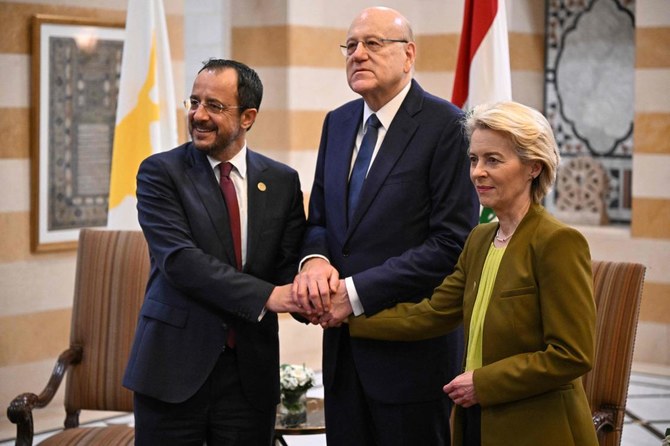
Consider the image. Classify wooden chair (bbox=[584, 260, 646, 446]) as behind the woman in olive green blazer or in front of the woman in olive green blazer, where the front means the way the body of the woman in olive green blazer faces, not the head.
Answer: behind

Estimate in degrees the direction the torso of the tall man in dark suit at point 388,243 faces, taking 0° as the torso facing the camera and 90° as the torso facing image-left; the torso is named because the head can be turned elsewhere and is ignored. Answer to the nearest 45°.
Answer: approximately 45°

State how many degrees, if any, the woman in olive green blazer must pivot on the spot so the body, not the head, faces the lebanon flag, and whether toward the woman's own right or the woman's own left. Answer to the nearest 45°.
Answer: approximately 135° to the woman's own right

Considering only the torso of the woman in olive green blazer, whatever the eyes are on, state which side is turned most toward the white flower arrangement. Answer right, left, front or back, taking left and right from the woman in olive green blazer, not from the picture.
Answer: right

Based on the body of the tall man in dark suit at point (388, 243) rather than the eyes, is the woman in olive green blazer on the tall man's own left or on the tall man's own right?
on the tall man's own left

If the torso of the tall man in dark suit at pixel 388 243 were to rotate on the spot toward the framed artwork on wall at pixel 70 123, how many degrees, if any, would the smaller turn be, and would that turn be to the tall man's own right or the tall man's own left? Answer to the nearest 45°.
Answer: approximately 90° to the tall man's own right

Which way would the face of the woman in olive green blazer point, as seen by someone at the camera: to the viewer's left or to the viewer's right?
to the viewer's left

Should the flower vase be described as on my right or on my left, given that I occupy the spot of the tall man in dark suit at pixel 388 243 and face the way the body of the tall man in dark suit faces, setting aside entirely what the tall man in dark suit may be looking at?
on my right

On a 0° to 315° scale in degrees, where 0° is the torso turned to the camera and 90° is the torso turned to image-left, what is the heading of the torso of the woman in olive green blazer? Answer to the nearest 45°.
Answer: approximately 45°
